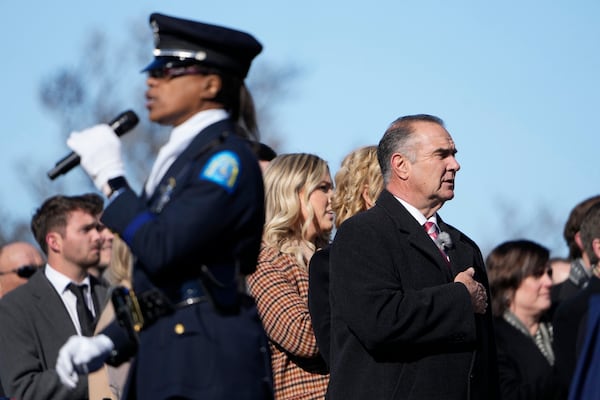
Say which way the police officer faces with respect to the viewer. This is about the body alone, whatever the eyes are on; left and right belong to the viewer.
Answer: facing to the left of the viewer

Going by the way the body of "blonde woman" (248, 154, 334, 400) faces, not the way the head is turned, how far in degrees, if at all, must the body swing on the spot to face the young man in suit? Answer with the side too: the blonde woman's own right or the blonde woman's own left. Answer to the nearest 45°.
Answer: approximately 135° to the blonde woman's own left

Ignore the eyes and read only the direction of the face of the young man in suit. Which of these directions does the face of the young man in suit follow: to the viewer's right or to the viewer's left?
to the viewer's right

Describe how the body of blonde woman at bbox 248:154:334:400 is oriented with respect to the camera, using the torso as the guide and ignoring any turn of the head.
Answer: to the viewer's right

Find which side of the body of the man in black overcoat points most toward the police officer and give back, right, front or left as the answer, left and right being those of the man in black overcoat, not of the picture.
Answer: right
